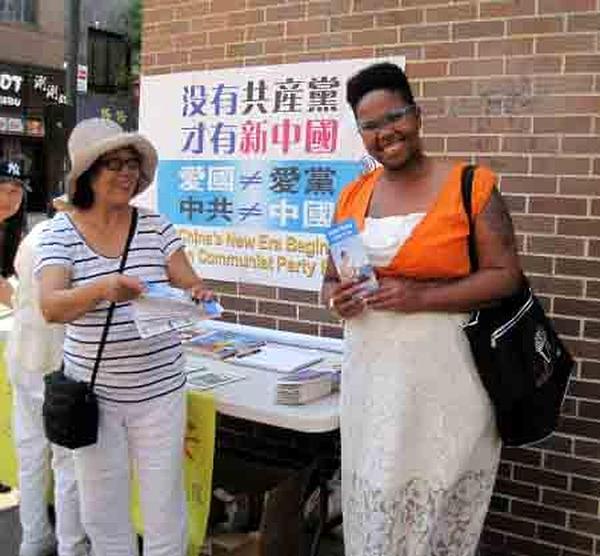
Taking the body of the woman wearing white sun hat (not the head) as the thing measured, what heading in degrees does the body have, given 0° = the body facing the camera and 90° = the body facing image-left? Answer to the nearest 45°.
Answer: approximately 315°

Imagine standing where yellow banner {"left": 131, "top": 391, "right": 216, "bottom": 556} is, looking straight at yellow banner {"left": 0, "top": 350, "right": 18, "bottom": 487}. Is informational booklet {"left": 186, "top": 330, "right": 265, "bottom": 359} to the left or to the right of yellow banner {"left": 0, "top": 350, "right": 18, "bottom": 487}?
right

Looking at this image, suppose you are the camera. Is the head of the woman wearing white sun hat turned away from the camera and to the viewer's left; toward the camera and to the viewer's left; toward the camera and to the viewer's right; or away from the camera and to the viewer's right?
toward the camera and to the viewer's right

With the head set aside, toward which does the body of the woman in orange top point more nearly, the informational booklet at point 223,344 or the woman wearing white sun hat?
the woman wearing white sun hat

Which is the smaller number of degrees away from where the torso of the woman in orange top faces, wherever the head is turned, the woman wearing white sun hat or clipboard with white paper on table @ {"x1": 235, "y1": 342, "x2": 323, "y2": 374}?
the woman wearing white sun hat

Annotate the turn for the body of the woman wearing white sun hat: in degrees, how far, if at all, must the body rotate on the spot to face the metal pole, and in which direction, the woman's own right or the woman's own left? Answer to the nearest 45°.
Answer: approximately 135° to the woman's own left

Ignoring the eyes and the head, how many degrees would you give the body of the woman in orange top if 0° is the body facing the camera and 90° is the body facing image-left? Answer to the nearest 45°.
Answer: approximately 45°

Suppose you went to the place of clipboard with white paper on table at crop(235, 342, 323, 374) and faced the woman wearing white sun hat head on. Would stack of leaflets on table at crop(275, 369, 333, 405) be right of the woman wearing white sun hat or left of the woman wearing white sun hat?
left

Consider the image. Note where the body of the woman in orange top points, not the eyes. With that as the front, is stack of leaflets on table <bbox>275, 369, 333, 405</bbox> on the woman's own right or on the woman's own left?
on the woman's own right

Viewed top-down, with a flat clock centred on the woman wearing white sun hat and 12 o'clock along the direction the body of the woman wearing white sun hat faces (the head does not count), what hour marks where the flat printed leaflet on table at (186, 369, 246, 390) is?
The flat printed leaflet on table is roughly at 9 o'clock from the woman wearing white sun hat.

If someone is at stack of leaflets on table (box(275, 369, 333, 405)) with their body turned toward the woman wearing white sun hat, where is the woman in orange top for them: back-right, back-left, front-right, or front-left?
back-left

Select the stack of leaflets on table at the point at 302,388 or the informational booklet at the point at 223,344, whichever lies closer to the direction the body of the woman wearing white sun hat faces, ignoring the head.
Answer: the stack of leaflets on table
